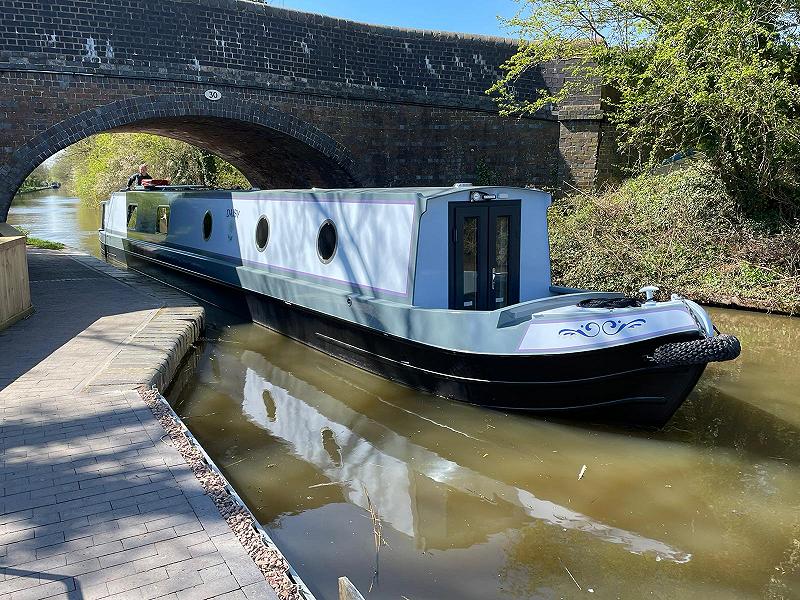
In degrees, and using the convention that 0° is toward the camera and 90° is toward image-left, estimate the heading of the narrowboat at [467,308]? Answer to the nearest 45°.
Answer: approximately 315°

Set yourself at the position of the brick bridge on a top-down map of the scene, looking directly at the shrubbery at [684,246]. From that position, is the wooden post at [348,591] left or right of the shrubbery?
right

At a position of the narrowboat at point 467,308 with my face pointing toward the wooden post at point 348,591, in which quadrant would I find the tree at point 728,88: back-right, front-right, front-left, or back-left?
back-left

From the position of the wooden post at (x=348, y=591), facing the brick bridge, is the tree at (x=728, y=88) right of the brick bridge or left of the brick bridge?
right

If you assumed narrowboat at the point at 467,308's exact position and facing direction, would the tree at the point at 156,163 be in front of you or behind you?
behind

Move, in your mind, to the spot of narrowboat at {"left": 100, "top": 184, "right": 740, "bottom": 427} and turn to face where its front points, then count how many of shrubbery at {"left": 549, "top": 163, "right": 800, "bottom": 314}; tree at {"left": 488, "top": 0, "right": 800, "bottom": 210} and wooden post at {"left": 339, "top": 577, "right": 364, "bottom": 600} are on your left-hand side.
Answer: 2

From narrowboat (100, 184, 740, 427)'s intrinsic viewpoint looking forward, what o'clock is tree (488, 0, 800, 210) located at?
The tree is roughly at 9 o'clock from the narrowboat.

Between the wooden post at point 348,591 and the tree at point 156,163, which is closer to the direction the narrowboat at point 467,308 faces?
the wooden post

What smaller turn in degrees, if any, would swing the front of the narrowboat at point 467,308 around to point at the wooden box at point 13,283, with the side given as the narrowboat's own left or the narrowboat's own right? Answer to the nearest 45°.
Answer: approximately 135° to the narrowboat's own right

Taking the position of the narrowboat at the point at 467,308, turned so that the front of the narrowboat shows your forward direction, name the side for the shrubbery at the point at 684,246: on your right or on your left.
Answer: on your left

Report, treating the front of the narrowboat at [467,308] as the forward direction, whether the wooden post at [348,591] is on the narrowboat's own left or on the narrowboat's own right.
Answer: on the narrowboat's own right
